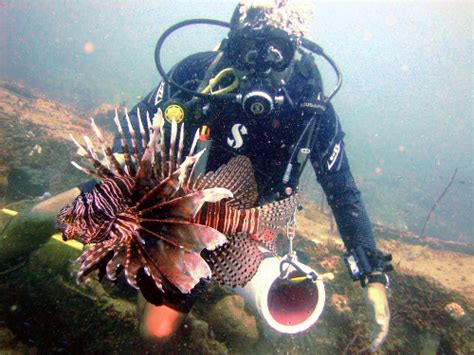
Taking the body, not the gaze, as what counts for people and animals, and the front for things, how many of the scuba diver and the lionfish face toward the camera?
1

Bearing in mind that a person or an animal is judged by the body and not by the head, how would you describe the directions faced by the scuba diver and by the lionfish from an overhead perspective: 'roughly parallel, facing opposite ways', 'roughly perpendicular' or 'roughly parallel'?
roughly perpendicular

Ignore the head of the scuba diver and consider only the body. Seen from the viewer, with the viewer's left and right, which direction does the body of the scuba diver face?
facing the viewer

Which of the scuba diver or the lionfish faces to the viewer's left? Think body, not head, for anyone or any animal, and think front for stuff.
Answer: the lionfish

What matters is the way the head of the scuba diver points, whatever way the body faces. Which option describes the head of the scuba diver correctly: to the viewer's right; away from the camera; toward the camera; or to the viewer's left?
toward the camera

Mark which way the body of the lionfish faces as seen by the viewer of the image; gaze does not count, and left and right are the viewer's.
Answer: facing to the left of the viewer
